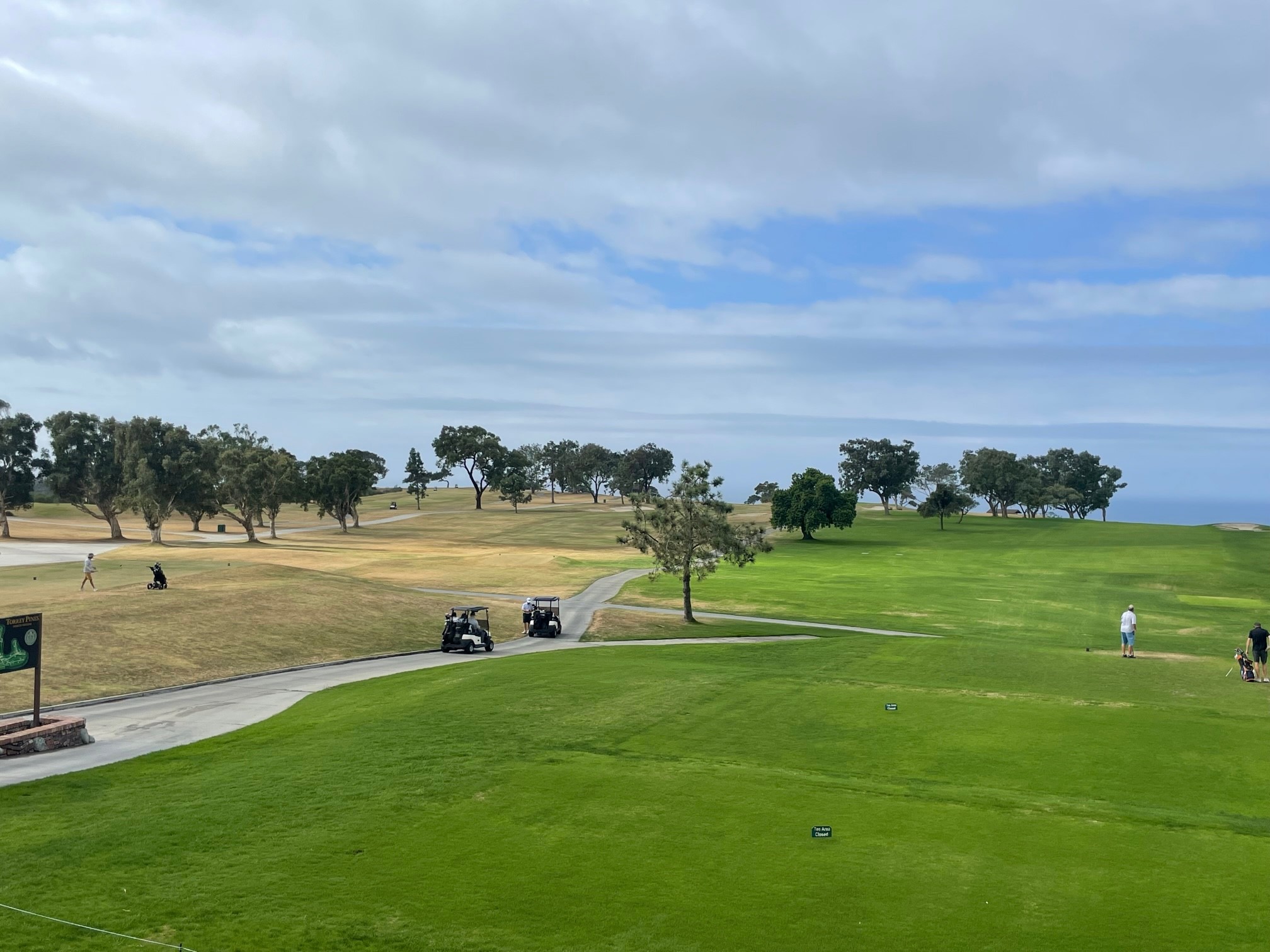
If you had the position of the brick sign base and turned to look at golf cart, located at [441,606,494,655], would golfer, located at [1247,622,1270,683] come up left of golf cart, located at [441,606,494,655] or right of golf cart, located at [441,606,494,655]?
right

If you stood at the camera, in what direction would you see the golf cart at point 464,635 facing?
facing away from the viewer and to the right of the viewer

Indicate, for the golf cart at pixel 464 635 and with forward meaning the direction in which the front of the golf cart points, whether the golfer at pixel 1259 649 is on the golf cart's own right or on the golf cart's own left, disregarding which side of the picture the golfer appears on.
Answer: on the golf cart's own right

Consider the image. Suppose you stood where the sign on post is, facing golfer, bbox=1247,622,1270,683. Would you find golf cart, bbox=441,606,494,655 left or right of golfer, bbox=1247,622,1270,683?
left

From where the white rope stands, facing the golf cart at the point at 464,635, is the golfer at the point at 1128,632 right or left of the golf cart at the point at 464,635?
right

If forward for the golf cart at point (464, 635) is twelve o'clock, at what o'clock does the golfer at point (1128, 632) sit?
The golfer is roughly at 2 o'clock from the golf cart.

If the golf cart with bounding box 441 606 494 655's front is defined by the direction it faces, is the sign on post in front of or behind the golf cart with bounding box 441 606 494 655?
behind

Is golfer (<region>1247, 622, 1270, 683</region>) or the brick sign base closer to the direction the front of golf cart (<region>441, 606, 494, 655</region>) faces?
the golfer

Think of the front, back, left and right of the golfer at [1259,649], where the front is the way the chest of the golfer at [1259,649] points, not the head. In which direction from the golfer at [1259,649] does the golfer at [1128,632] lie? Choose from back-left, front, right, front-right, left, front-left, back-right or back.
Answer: front-left
